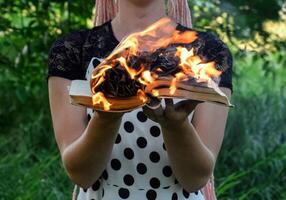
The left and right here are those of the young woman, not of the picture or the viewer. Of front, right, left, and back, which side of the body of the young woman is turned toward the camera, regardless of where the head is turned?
front
